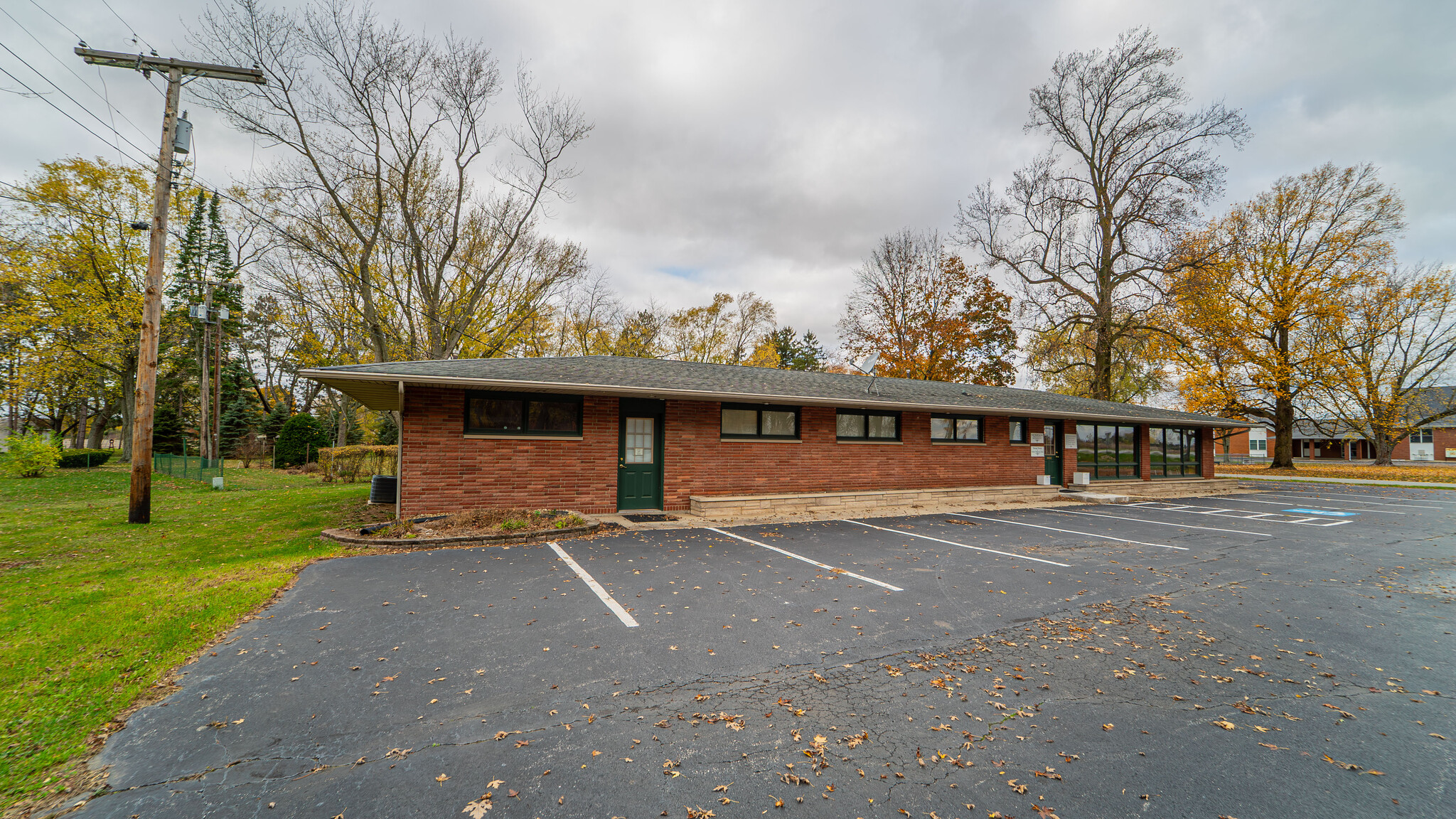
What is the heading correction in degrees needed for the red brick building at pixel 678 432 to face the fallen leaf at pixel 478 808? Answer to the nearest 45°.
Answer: approximately 45° to its right

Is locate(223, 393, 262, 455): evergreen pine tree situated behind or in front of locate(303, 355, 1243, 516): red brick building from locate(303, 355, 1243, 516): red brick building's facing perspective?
behind

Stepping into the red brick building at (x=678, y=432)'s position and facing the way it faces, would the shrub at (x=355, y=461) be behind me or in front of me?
behind

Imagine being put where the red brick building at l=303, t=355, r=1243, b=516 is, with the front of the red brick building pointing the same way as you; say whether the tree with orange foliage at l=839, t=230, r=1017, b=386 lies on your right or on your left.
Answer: on your left

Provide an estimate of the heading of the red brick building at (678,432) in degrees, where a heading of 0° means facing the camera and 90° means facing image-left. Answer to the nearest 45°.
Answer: approximately 315°

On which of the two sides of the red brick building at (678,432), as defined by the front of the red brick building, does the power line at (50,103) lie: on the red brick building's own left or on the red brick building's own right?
on the red brick building's own right

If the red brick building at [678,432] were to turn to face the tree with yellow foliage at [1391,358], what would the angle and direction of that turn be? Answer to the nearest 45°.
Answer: approximately 90° to its left
